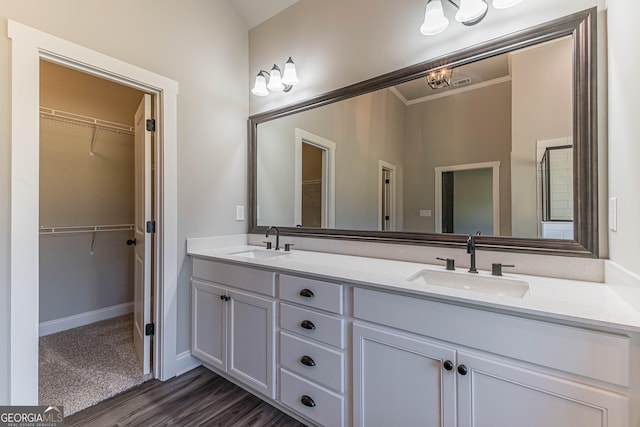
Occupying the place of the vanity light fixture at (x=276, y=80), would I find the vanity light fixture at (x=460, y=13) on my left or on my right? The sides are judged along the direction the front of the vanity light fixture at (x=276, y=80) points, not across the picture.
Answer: on my left

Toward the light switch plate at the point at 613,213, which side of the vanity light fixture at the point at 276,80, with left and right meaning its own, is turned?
left

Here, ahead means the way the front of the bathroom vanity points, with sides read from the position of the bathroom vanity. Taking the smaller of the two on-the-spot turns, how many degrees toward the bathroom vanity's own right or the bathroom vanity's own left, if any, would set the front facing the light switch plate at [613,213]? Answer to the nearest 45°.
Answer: approximately 135° to the bathroom vanity's own left

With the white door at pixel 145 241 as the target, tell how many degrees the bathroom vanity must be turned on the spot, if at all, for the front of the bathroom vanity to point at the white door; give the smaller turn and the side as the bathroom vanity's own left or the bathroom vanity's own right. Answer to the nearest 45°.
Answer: approximately 45° to the bathroom vanity's own right

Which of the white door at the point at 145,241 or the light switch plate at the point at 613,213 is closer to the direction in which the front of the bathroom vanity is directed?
the white door

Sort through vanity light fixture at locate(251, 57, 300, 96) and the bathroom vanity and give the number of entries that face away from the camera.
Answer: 0

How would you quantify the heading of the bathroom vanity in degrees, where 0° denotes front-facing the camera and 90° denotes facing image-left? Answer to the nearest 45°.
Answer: approximately 45°
